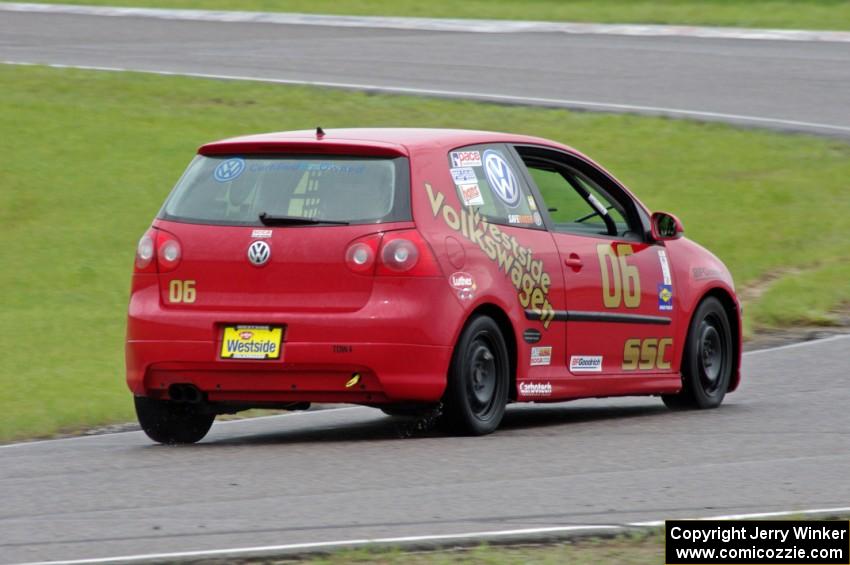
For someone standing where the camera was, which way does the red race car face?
facing away from the viewer and to the right of the viewer
